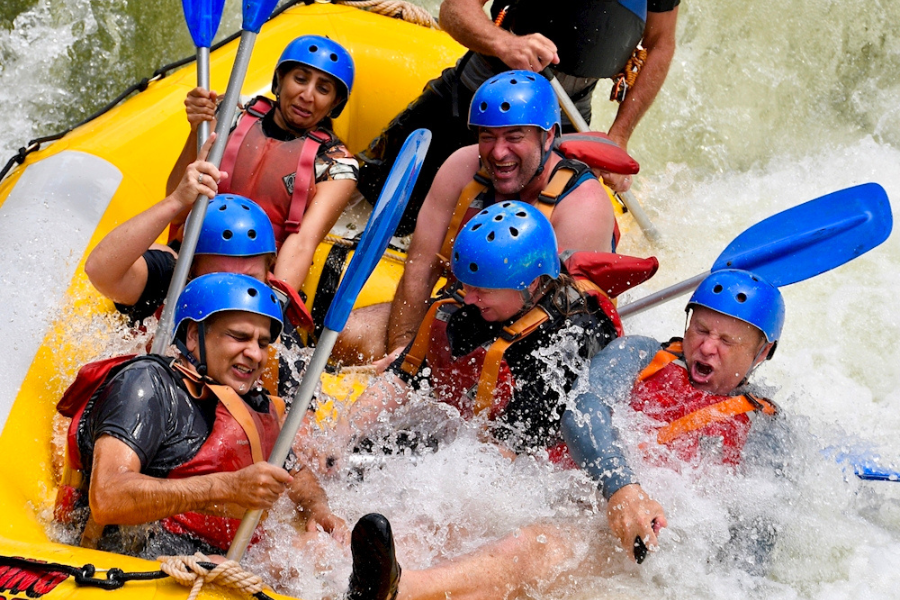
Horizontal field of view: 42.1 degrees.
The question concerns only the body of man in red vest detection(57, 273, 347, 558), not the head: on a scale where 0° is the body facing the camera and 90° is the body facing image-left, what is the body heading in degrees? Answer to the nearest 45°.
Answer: approximately 315°
